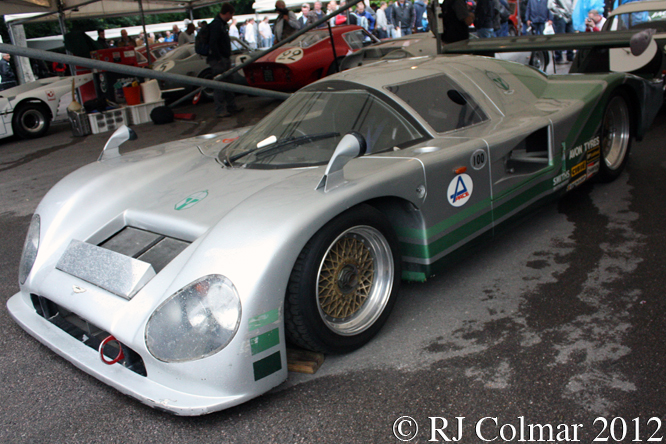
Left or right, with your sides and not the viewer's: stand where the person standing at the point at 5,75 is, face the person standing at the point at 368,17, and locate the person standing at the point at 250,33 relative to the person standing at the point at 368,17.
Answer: left

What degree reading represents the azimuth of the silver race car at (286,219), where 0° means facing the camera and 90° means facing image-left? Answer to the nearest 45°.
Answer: approximately 45°

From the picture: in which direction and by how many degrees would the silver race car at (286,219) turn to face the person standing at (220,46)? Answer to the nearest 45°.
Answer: approximately 135° to its right

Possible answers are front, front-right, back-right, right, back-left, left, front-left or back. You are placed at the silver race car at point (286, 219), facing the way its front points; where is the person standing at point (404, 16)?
back-right

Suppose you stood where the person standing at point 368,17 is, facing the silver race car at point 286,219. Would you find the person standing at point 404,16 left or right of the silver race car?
left
